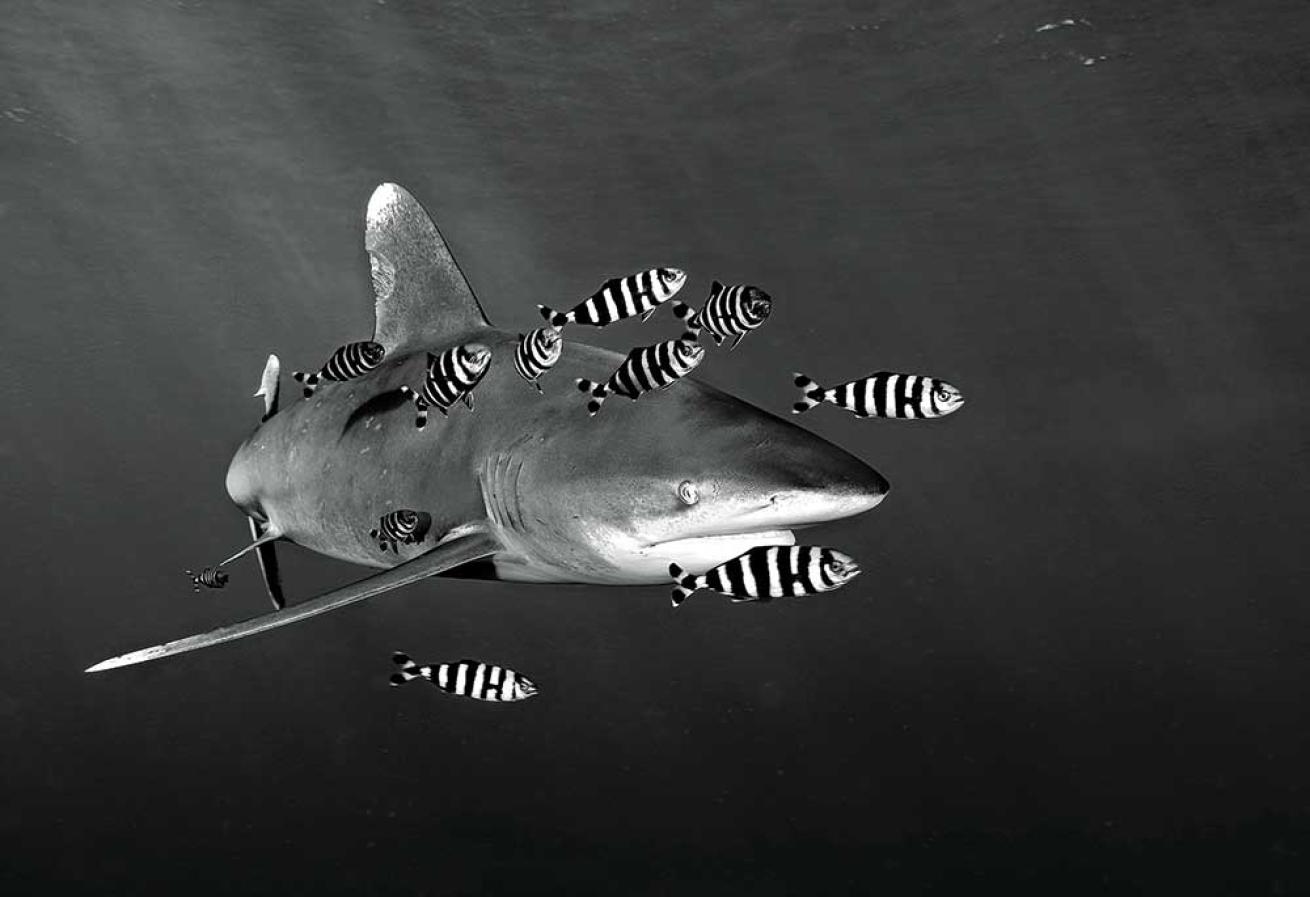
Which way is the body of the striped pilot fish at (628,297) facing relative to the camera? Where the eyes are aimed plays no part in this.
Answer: to the viewer's right

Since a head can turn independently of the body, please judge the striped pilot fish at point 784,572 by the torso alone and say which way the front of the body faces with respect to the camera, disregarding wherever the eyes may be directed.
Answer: to the viewer's right

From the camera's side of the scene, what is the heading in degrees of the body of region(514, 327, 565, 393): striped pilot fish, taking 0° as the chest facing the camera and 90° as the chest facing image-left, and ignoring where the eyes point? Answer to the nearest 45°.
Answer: approximately 315°

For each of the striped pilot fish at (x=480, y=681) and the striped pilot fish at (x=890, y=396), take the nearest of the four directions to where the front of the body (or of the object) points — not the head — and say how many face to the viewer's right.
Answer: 2

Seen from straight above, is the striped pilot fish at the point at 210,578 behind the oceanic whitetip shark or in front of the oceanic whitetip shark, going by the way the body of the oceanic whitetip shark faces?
behind
